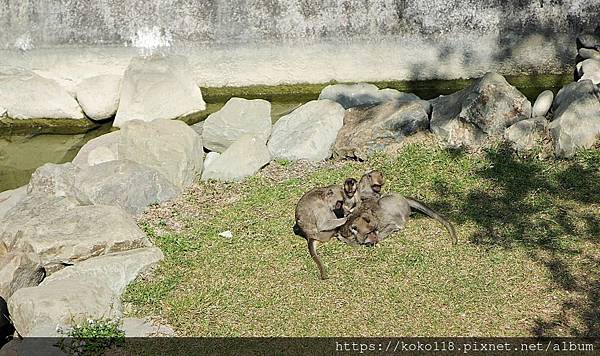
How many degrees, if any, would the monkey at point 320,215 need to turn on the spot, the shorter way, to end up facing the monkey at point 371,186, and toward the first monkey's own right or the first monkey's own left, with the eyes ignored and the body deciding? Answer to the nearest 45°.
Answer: approximately 45° to the first monkey's own left

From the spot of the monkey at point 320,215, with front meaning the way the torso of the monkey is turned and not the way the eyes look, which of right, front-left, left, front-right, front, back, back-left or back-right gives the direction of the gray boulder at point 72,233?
back

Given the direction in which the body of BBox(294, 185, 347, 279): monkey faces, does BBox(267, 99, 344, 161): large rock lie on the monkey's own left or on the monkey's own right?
on the monkey's own left

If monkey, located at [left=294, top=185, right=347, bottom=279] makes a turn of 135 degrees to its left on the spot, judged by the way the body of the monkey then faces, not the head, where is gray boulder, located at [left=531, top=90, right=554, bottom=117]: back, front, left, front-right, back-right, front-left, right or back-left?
right

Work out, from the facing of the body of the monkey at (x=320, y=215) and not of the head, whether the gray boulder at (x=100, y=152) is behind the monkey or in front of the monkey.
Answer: behind

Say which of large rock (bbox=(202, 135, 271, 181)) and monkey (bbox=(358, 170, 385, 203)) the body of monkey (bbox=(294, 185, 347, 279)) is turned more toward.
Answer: the monkey

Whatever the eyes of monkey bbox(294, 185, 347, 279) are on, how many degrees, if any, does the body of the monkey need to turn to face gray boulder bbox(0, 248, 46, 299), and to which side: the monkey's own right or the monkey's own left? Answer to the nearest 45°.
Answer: approximately 180°

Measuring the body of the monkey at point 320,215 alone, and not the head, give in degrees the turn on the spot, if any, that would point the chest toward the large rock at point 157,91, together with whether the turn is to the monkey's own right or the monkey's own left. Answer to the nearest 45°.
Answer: approximately 135° to the monkey's own left

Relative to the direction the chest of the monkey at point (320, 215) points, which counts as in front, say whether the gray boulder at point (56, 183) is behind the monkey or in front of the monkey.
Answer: behind

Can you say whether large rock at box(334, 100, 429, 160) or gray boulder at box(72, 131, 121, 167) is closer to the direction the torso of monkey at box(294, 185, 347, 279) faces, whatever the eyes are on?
the large rock

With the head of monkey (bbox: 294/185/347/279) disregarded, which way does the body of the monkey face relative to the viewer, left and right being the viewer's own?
facing to the right of the viewer

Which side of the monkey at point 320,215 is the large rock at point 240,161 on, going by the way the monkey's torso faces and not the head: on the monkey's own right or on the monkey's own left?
on the monkey's own left
